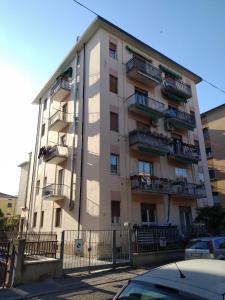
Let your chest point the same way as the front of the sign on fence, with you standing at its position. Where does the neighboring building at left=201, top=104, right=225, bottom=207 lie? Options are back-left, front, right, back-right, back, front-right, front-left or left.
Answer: back-left

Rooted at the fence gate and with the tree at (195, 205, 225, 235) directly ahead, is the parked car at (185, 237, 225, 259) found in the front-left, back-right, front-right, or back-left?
front-right

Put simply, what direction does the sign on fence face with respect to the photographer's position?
facing the viewer

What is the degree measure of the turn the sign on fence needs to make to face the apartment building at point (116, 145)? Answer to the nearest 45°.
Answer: approximately 180°

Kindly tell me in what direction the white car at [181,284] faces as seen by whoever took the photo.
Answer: facing away from the viewer and to the right of the viewer

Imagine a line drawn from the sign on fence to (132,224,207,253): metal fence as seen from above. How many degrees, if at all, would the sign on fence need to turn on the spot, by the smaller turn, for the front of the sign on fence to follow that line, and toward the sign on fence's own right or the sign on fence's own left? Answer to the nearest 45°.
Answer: approximately 135° to the sign on fence's own left

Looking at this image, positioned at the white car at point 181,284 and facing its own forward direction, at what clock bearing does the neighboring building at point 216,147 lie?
The neighboring building is roughly at 11 o'clock from the white car.
